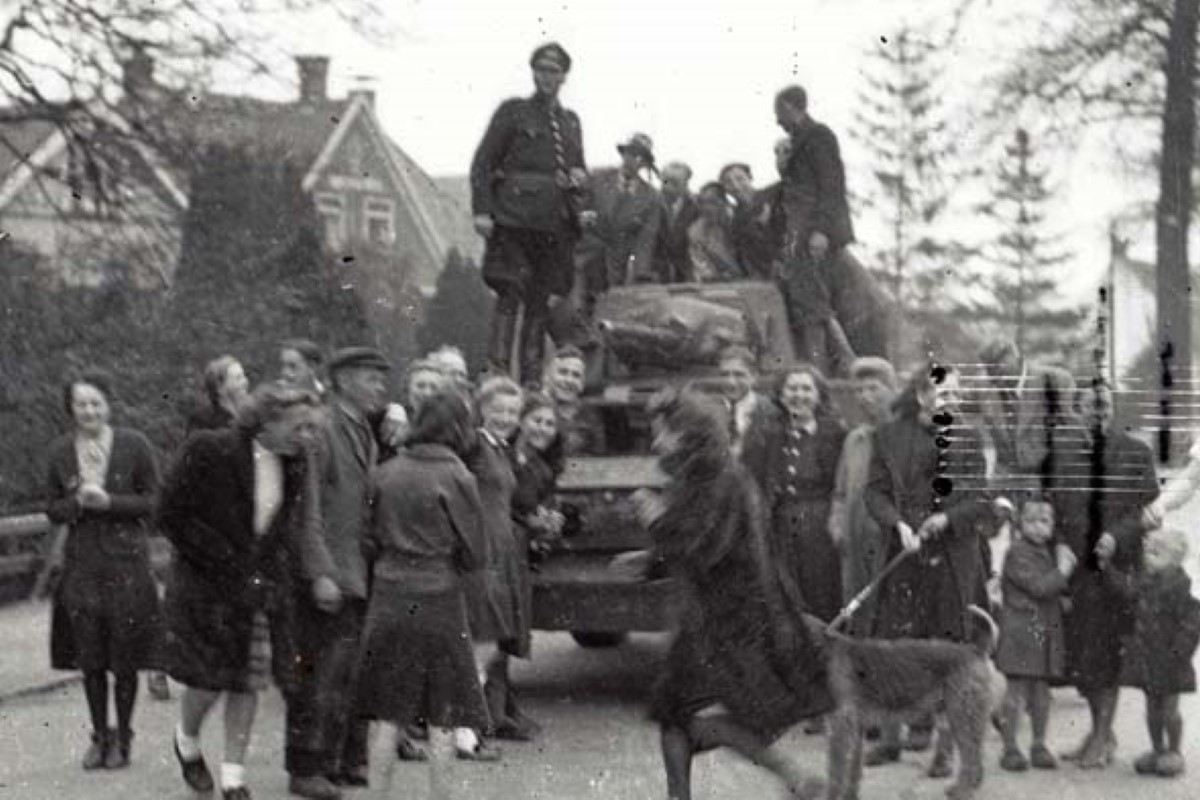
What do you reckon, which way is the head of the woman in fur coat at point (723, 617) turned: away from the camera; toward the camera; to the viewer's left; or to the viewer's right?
to the viewer's left

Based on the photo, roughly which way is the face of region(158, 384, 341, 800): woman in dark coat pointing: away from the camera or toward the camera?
toward the camera

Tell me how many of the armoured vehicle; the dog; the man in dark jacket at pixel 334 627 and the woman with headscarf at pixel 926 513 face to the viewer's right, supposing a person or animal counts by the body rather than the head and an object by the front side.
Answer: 1

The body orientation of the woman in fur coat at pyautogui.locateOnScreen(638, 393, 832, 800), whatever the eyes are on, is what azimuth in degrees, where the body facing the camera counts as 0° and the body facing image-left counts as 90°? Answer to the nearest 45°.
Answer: approximately 90°

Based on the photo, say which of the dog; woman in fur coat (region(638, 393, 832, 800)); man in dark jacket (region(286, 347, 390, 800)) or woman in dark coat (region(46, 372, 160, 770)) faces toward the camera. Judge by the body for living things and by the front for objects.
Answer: the woman in dark coat

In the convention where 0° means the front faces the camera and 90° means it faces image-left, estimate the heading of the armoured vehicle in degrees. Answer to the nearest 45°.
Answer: approximately 0°

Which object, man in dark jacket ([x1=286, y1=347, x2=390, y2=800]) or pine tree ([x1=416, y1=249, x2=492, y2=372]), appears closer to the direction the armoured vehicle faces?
the man in dark jacket

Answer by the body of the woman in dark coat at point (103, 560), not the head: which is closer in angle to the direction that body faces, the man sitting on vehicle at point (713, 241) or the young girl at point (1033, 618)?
the young girl

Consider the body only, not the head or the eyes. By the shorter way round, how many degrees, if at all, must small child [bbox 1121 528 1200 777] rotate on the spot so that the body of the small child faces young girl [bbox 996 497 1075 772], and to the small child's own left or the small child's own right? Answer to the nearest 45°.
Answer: approximately 45° to the small child's own right

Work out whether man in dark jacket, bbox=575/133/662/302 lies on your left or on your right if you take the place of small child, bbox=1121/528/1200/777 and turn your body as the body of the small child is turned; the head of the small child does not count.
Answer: on your right
